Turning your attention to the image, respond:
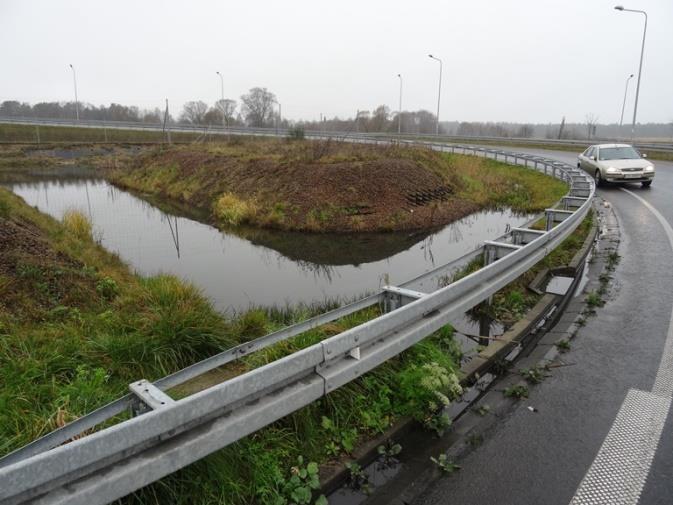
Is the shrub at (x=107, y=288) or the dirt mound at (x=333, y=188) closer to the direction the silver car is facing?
the shrub

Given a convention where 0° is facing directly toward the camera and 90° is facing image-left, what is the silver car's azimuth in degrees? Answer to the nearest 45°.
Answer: approximately 315°

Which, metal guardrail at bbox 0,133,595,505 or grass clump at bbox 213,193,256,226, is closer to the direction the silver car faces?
the metal guardrail

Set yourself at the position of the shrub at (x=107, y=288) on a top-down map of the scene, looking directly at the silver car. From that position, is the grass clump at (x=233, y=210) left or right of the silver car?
left

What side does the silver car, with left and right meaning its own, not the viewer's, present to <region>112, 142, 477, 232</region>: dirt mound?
right

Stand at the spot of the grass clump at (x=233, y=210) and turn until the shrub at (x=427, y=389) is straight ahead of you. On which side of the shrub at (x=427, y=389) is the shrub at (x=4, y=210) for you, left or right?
right

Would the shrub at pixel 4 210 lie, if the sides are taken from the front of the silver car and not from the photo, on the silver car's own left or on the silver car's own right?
on the silver car's own right

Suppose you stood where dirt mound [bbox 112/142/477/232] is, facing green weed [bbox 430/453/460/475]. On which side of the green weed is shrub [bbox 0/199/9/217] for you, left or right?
right

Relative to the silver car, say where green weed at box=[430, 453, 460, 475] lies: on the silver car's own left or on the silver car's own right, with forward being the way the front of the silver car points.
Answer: on the silver car's own right

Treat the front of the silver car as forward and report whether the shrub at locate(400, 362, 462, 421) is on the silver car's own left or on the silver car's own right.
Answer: on the silver car's own right

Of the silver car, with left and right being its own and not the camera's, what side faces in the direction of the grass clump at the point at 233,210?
right

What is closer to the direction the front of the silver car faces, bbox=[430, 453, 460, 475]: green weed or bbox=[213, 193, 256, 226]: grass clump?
the green weed

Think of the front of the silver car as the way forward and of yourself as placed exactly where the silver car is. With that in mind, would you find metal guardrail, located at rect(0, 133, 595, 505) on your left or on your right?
on your right
